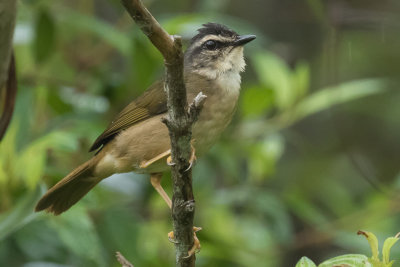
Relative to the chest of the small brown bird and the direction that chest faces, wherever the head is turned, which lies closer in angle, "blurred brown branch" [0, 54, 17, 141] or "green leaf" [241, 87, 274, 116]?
the green leaf

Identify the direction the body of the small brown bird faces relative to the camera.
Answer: to the viewer's right

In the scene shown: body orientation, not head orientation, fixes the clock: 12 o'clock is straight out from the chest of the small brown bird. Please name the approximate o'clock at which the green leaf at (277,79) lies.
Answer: The green leaf is roughly at 11 o'clock from the small brown bird.

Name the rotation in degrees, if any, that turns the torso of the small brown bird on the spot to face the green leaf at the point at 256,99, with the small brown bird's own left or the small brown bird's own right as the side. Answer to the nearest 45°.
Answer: approximately 45° to the small brown bird's own left

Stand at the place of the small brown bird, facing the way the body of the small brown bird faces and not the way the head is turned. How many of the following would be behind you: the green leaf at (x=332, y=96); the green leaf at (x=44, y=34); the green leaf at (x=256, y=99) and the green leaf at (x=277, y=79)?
1

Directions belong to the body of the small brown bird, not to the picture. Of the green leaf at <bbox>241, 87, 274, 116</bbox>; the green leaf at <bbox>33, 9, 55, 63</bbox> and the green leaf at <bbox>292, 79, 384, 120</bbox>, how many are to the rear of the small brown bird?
1

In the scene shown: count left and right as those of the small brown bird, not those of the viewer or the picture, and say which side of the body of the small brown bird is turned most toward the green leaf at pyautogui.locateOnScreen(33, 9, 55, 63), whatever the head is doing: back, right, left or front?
back

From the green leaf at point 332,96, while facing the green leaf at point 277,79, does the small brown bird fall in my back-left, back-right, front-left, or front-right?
front-left

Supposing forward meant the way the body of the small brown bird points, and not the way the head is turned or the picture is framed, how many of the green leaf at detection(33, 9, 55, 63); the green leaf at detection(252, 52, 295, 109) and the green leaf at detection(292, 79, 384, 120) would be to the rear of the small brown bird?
1

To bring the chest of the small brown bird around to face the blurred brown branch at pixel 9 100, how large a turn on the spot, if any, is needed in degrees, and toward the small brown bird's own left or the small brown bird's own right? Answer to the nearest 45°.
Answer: approximately 135° to the small brown bird's own right
